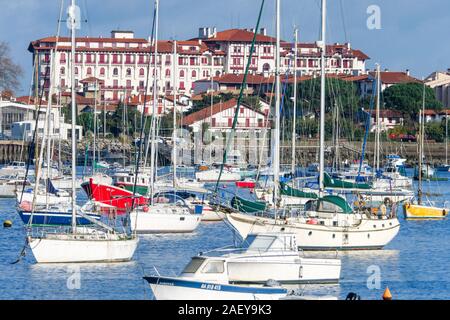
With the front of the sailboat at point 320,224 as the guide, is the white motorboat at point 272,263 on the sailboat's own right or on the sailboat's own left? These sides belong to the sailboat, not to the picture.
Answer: on the sailboat's own left

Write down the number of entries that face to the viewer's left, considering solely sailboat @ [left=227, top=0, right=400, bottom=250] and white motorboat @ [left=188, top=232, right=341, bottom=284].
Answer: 2

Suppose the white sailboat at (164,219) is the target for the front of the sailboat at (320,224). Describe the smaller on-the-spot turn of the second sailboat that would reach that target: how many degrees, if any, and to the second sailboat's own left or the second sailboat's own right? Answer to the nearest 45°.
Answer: approximately 45° to the second sailboat's own right

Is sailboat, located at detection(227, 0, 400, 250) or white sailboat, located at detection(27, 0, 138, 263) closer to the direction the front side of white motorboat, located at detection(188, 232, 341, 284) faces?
the white sailboat

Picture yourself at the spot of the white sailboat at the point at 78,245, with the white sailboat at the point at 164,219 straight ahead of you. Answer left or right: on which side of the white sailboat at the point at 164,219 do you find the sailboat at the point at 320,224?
right

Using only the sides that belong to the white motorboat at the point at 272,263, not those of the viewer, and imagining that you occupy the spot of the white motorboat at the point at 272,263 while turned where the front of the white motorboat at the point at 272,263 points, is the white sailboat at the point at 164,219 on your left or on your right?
on your right

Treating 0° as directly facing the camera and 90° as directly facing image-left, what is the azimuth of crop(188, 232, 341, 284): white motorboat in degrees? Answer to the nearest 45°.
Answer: approximately 90°

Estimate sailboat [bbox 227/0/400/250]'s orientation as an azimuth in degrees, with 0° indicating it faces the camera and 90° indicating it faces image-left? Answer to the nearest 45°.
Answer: approximately 90°
